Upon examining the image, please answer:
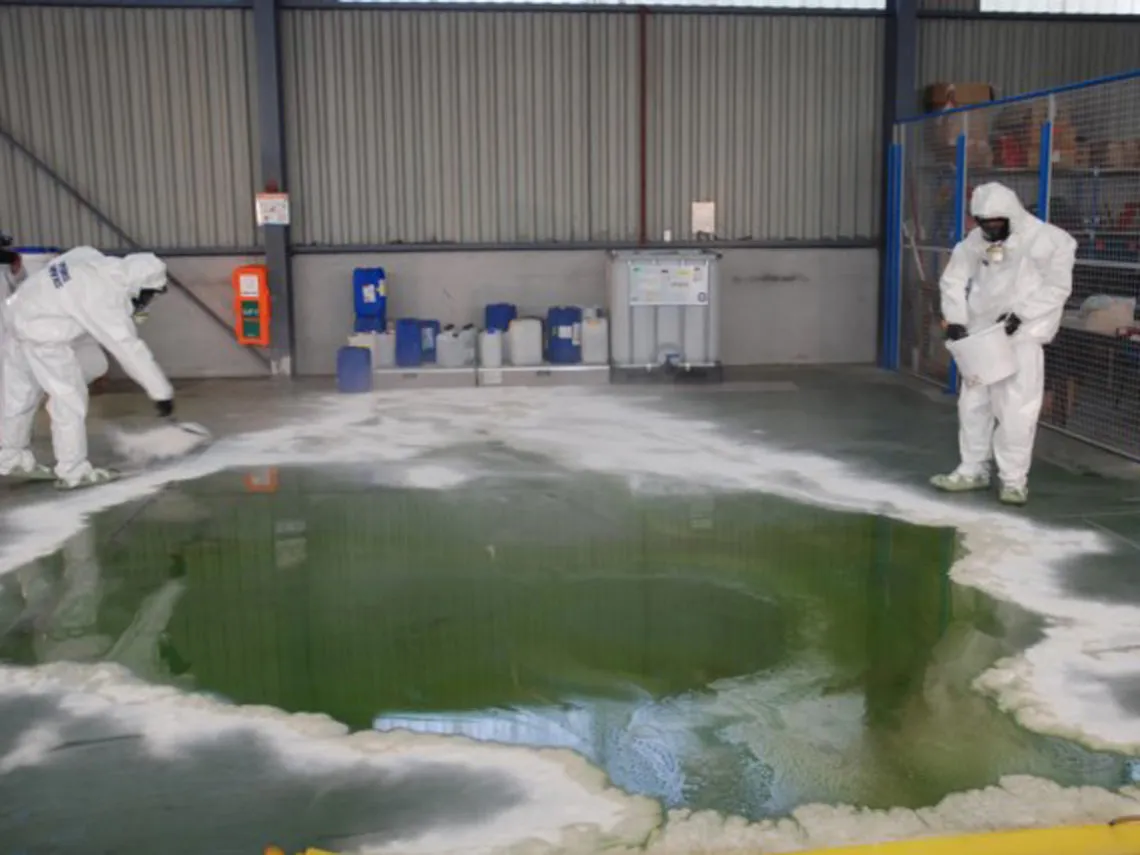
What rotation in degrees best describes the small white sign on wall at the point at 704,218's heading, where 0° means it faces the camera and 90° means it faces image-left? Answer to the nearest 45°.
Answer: approximately 0°

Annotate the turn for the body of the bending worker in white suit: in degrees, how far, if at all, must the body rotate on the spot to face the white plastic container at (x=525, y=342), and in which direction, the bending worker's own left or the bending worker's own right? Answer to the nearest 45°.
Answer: approximately 45° to the bending worker's own left

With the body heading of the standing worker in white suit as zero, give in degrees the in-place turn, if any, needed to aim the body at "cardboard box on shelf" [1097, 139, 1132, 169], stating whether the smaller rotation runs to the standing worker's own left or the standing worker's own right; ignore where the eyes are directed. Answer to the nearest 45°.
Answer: approximately 135° to the standing worker's own right

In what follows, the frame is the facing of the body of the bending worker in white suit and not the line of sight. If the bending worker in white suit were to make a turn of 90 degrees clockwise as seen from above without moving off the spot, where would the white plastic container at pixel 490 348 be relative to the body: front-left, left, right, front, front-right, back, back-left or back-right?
back-left

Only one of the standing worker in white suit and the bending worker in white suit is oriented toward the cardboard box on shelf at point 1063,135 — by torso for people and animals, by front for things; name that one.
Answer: the bending worker in white suit

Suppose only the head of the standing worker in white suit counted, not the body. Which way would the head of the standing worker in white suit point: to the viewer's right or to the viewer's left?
to the viewer's left

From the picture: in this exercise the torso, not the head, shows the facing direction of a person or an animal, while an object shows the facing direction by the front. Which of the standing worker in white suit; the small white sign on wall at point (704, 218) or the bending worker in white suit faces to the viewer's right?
the bending worker in white suit

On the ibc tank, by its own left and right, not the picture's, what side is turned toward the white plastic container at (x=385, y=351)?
right

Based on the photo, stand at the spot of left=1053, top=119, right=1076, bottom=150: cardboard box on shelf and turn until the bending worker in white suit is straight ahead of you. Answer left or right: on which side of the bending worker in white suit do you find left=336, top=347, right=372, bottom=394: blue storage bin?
right

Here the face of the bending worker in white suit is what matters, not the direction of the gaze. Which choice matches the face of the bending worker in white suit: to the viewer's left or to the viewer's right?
to the viewer's right

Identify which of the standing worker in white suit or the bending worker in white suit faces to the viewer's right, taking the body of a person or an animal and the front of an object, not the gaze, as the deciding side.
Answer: the bending worker in white suit

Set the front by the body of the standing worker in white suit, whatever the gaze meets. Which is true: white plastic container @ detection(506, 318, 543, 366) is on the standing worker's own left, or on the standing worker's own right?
on the standing worker's own right

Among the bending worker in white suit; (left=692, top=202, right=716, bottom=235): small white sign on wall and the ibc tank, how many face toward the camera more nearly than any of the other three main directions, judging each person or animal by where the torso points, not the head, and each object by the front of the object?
2
